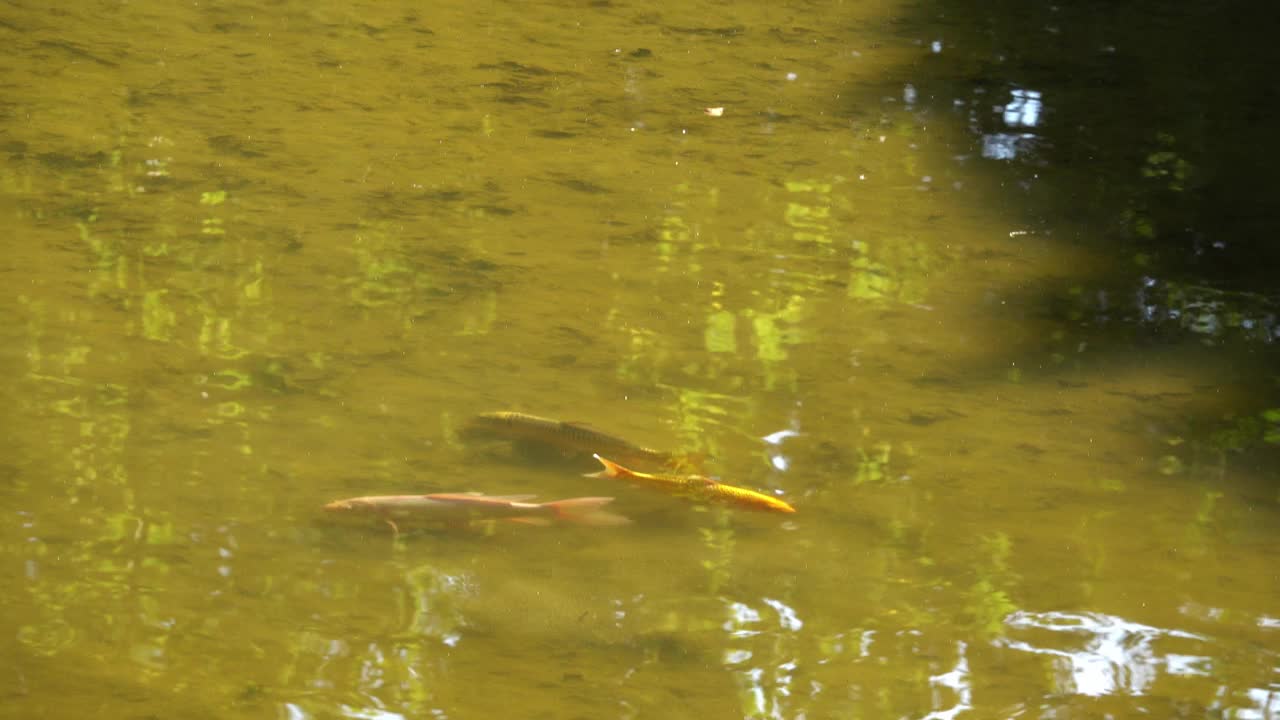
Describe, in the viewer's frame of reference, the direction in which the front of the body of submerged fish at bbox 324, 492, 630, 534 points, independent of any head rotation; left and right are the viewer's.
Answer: facing to the left of the viewer
